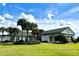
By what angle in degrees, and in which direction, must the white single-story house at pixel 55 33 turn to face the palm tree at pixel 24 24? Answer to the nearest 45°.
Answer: approximately 135° to its right

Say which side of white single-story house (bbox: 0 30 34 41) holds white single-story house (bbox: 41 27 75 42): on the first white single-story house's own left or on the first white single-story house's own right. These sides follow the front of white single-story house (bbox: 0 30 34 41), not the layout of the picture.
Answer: on the first white single-story house's own left

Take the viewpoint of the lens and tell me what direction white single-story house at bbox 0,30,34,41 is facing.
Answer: facing the viewer

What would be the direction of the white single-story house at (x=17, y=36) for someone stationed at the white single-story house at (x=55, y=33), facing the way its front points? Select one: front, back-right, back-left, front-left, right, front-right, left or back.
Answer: back-right

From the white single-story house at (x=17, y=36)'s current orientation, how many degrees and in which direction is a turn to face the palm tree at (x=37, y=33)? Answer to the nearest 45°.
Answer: approximately 90° to its left

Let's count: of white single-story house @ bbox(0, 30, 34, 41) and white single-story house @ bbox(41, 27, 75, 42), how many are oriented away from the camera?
0

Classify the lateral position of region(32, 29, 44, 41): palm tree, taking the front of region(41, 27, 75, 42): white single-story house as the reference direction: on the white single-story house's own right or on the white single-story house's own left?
on the white single-story house's own right

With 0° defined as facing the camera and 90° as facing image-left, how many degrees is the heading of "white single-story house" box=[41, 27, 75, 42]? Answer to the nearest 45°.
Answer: approximately 315°

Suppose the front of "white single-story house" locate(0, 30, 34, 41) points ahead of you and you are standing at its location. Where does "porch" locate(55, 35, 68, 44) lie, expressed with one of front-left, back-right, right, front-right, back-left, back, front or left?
left

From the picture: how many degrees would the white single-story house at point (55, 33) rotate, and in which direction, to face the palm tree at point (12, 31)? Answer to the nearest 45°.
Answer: approximately 135° to its right
